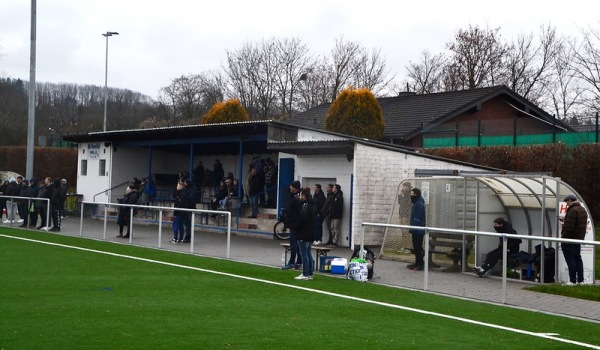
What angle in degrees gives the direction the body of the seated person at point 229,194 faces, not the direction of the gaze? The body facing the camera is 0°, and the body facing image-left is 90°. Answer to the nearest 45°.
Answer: approximately 45°

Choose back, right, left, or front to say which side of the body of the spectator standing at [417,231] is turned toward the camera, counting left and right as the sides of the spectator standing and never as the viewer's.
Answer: left

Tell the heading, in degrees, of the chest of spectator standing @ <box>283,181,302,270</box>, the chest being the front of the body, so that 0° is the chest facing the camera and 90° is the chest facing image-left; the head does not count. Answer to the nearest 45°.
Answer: approximately 90°

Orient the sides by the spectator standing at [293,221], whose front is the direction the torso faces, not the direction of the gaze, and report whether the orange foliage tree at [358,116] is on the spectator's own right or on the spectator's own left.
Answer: on the spectator's own right

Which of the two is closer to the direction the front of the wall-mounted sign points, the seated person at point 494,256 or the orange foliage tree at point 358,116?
the seated person

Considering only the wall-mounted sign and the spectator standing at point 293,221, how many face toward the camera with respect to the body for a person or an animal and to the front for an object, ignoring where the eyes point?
1

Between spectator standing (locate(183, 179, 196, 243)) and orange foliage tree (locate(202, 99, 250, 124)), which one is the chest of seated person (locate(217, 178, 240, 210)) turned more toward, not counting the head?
the spectator standing
